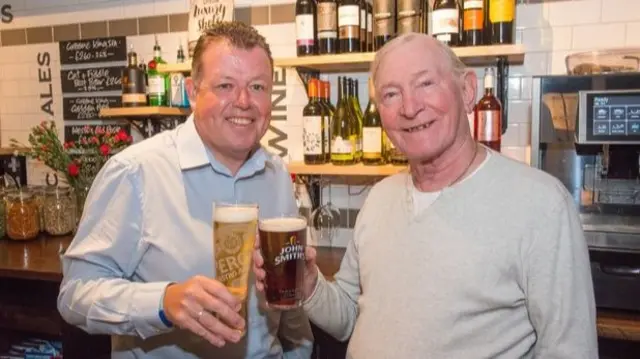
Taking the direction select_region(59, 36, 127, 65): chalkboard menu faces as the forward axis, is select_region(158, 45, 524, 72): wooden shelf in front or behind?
in front

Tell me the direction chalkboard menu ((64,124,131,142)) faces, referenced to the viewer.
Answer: facing the viewer

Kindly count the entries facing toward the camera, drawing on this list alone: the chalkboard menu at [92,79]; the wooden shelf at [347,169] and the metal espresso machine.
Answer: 3

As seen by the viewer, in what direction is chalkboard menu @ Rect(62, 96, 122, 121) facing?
toward the camera

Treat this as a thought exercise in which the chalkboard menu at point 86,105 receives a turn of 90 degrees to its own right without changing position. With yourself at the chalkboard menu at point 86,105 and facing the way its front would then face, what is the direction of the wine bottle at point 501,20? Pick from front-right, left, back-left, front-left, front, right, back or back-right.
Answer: back-left

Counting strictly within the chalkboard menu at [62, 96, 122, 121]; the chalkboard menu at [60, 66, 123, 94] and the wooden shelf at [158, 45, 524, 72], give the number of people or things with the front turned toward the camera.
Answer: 3

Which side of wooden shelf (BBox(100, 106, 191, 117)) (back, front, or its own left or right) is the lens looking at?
front

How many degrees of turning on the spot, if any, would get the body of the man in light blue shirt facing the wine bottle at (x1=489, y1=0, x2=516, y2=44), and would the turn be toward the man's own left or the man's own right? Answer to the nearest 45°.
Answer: approximately 90° to the man's own left

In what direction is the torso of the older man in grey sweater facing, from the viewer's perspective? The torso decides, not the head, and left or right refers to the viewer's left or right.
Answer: facing the viewer and to the left of the viewer

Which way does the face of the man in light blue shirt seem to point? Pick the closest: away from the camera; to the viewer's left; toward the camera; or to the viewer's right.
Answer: toward the camera

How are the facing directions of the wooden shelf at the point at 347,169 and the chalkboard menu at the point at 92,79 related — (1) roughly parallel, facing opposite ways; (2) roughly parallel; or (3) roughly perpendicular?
roughly parallel

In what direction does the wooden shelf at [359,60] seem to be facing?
toward the camera

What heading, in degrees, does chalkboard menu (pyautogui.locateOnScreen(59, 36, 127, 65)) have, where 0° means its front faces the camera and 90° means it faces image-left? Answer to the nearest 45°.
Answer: approximately 0°
